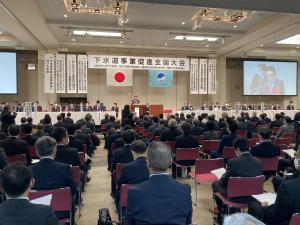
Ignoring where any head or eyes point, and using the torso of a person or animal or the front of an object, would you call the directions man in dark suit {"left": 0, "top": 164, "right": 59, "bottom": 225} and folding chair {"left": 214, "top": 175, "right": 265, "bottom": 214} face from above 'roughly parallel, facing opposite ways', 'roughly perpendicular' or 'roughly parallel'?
roughly parallel

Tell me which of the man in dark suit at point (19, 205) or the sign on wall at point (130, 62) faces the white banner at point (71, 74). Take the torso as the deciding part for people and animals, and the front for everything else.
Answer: the man in dark suit

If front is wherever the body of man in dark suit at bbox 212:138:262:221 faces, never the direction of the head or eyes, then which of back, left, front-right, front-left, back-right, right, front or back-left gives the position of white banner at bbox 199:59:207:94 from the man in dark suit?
front-right

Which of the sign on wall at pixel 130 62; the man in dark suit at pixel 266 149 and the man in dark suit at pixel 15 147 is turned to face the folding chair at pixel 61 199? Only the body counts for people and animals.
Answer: the sign on wall

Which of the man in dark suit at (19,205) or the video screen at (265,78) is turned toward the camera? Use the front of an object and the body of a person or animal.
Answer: the video screen

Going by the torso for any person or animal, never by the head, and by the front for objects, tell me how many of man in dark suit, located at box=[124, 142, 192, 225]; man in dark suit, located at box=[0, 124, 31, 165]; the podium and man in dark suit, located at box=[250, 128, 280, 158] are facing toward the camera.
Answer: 1

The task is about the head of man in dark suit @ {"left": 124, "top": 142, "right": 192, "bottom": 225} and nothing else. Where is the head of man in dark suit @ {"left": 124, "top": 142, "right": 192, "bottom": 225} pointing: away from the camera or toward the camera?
away from the camera

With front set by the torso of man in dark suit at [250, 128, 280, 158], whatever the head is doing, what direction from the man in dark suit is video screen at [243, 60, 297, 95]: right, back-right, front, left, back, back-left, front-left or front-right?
front

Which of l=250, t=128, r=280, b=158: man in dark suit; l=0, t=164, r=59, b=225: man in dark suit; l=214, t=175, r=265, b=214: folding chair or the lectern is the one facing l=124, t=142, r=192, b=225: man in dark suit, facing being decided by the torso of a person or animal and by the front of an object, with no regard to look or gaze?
the lectern

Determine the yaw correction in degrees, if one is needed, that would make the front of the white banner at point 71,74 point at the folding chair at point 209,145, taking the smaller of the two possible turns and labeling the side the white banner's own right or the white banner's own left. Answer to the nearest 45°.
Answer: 0° — it already faces it

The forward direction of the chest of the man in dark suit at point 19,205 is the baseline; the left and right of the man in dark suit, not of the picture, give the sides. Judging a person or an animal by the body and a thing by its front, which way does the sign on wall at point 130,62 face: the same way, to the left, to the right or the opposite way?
the opposite way

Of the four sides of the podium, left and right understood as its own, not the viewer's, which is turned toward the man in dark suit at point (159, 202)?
front

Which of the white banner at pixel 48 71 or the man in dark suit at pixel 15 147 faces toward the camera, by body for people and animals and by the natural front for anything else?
the white banner

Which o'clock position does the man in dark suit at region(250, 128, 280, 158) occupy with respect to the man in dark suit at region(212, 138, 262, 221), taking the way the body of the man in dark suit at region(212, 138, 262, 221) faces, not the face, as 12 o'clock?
the man in dark suit at region(250, 128, 280, 158) is roughly at 2 o'clock from the man in dark suit at region(212, 138, 262, 221).

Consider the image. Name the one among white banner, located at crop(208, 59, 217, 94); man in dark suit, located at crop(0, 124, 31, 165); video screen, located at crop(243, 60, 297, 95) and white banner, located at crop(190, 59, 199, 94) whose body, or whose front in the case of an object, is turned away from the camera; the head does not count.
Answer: the man in dark suit

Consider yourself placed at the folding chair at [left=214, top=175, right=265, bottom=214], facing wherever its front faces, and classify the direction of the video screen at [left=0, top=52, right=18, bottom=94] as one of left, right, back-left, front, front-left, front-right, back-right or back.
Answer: front

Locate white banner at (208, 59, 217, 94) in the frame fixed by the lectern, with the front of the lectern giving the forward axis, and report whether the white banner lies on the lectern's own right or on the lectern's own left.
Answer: on the lectern's own left

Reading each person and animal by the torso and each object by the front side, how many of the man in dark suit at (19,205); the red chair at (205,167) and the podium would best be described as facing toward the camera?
1

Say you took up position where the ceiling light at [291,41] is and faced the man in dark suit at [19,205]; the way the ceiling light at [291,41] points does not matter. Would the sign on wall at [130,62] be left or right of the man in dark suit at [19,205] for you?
right

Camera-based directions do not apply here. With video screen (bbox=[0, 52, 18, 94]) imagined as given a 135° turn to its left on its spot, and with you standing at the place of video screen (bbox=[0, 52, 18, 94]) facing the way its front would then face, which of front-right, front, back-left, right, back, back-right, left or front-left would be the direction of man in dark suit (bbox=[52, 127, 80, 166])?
back-right

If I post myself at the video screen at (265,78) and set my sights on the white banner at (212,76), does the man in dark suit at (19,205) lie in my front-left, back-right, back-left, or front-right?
front-left

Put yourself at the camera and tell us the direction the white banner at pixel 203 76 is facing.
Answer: facing the viewer

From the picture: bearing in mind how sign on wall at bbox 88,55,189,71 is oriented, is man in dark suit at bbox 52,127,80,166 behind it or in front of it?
in front

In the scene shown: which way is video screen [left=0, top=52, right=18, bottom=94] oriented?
toward the camera
